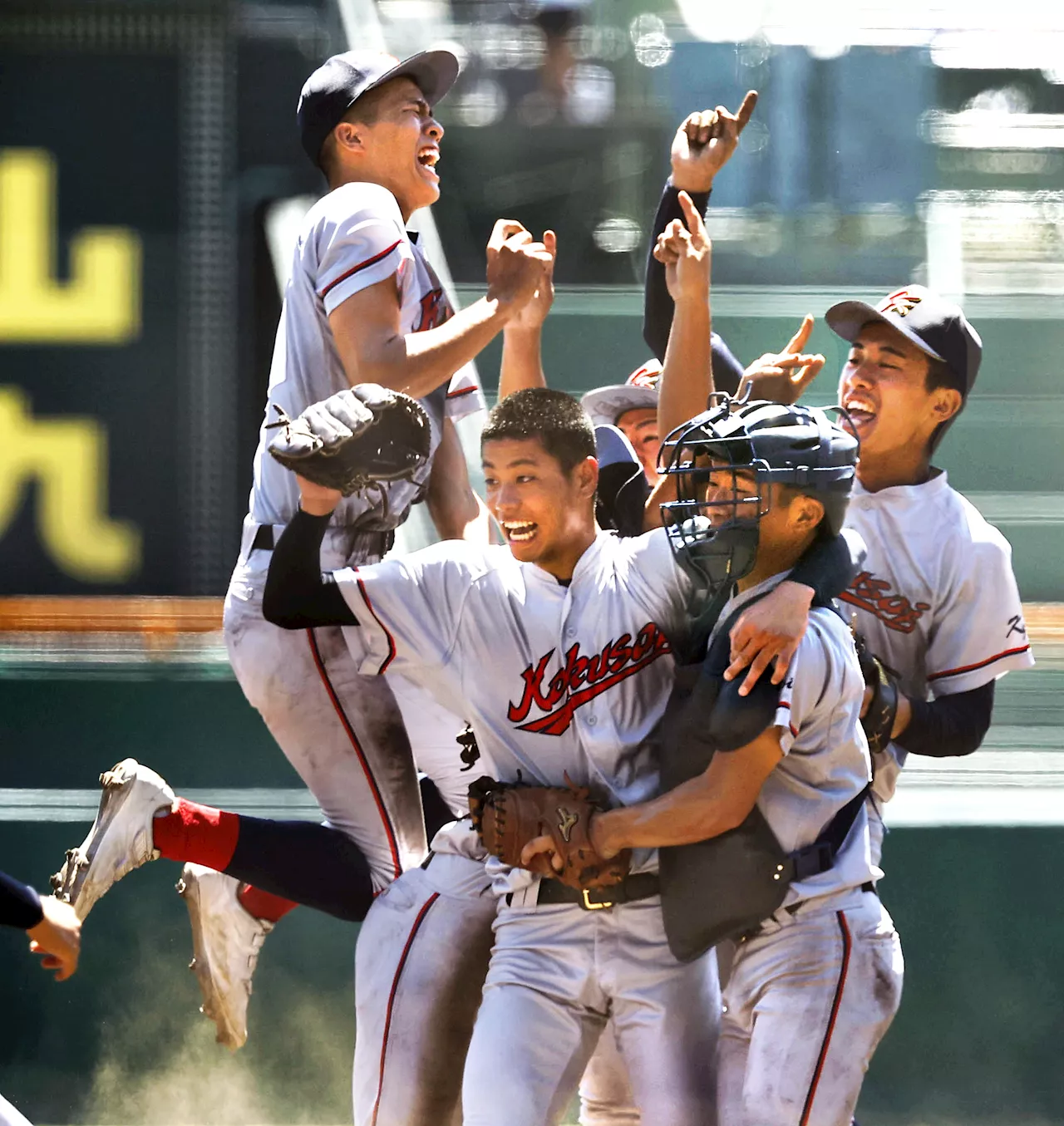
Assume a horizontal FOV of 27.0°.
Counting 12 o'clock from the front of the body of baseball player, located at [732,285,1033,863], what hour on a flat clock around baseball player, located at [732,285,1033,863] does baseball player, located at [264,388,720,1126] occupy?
baseball player, located at [264,388,720,1126] is roughly at 12 o'clock from baseball player, located at [732,285,1033,863].

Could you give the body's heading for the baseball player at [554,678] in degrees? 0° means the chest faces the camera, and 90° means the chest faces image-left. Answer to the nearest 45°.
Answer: approximately 0°

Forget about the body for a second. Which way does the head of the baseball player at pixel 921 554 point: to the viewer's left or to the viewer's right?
to the viewer's left

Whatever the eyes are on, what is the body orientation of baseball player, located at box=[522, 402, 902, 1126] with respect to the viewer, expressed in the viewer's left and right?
facing to the left of the viewer

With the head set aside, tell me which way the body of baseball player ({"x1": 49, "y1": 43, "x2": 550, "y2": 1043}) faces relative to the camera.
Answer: to the viewer's right

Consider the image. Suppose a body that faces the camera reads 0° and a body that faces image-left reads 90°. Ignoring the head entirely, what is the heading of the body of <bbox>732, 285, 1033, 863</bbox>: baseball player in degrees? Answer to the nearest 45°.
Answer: approximately 45°

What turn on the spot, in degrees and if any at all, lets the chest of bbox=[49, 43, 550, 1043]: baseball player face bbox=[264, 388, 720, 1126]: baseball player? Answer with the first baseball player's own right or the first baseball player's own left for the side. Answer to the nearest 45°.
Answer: approximately 45° to the first baseball player's own right

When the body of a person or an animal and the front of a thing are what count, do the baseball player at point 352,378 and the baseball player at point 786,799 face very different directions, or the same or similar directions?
very different directions

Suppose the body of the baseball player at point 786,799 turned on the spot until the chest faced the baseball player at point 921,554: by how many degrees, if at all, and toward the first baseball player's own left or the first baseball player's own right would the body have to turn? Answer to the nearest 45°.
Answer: approximately 90° to the first baseball player's own right
